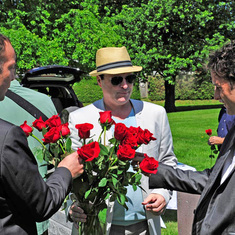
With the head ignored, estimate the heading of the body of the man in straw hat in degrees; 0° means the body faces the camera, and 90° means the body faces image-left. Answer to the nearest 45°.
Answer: approximately 0°

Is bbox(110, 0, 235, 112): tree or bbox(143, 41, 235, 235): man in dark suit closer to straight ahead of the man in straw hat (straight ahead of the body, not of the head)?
the man in dark suit

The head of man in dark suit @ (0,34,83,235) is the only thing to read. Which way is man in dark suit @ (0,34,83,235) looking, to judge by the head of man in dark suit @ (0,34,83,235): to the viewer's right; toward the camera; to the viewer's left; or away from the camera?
to the viewer's right

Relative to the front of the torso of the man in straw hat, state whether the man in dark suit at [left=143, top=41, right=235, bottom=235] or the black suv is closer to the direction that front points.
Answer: the man in dark suit

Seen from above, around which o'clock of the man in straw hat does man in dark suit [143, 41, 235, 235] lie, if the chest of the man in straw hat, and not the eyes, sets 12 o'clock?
The man in dark suit is roughly at 11 o'clock from the man in straw hat.

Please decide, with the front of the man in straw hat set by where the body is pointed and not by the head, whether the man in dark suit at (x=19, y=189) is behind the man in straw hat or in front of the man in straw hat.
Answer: in front

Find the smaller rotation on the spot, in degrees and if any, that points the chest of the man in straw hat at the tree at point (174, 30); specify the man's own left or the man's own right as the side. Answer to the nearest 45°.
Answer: approximately 180°

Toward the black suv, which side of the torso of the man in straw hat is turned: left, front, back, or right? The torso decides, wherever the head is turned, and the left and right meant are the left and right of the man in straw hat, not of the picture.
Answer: back
